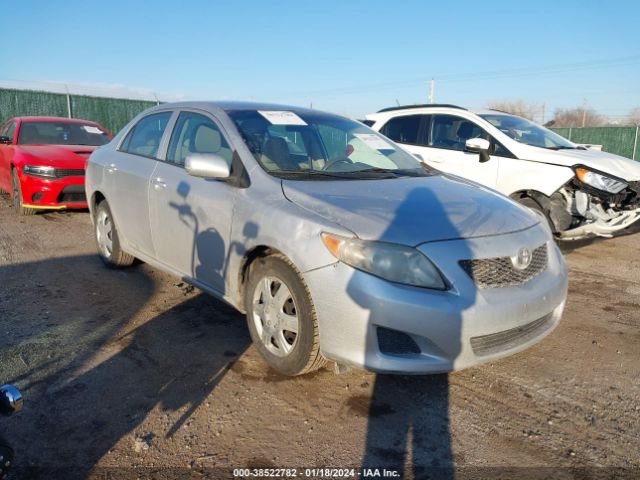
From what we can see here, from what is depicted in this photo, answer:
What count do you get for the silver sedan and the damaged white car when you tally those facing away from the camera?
0

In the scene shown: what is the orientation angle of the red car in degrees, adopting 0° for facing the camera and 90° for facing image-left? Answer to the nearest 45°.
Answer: approximately 315°

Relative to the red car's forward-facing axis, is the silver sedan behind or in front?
in front

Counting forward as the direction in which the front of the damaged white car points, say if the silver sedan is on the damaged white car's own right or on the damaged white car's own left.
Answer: on the damaged white car's own right

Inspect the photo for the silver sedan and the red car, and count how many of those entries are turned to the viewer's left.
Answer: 0

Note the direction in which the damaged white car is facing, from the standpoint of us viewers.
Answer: facing the viewer and to the right of the viewer

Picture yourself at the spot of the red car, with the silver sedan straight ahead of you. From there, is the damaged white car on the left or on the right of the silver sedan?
left

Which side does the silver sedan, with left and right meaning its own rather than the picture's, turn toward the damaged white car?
left

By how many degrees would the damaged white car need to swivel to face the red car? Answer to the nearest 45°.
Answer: approximately 135° to its right

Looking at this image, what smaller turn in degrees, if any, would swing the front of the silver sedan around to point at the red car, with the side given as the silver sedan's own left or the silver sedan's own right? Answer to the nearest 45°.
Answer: approximately 180°
